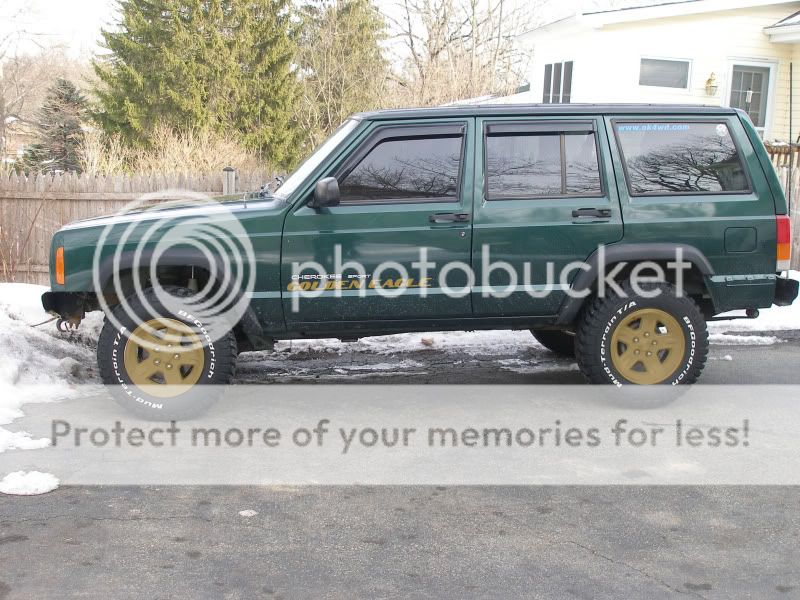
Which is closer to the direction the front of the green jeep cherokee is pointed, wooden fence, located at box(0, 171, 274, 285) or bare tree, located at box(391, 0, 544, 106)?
the wooden fence

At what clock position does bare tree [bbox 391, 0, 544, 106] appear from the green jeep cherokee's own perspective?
The bare tree is roughly at 3 o'clock from the green jeep cherokee.

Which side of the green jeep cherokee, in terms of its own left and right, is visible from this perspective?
left

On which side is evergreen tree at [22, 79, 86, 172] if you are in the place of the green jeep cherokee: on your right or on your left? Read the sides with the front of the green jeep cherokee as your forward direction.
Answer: on your right

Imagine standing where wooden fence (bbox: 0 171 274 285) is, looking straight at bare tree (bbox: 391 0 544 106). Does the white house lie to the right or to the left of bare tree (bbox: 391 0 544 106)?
right

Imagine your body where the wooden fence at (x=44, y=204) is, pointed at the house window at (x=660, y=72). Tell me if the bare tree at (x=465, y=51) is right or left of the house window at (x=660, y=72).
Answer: left

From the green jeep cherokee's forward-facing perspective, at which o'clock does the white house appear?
The white house is roughly at 4 o'clock from the green jeep cherokee.

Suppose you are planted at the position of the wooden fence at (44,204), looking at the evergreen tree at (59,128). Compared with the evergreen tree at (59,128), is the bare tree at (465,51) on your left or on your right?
right

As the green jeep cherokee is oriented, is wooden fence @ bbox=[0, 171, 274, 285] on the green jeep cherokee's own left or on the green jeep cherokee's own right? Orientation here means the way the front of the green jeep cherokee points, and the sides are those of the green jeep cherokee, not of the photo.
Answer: on the green jeep cherokee's own right

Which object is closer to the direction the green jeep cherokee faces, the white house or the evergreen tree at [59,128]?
the evergreen tree

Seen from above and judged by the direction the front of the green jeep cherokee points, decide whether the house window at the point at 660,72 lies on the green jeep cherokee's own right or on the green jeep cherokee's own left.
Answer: on the green jeep cherokee's own right
